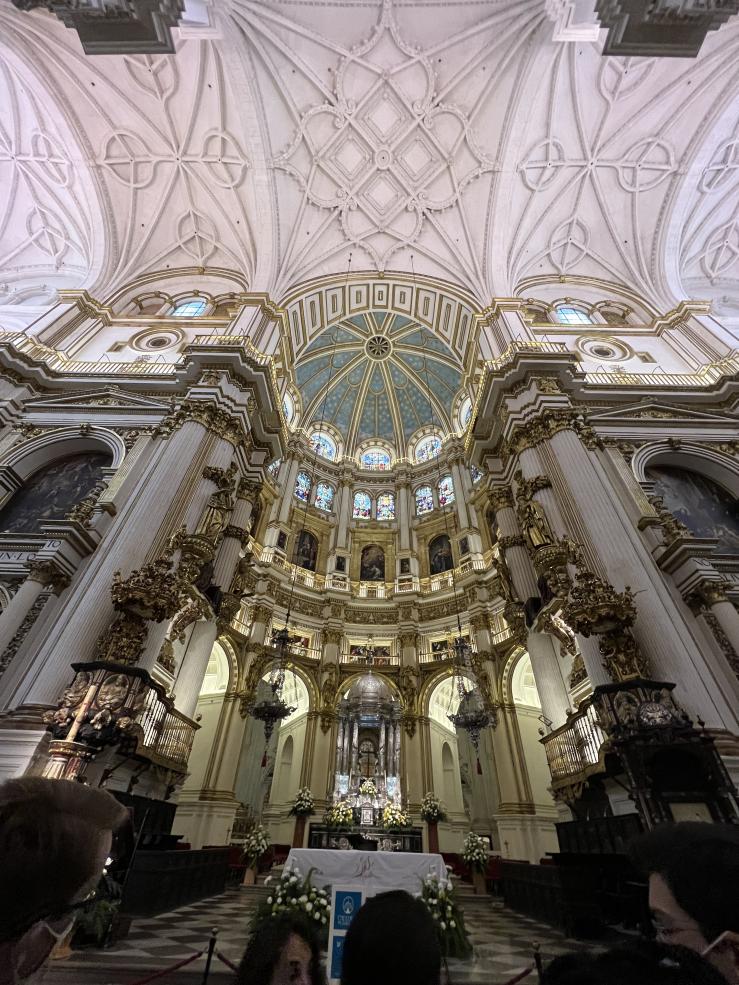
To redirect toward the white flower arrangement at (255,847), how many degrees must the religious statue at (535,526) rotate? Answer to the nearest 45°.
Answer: approximately 45° to its right

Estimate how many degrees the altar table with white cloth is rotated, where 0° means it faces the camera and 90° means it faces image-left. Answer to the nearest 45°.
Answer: approximately 0°

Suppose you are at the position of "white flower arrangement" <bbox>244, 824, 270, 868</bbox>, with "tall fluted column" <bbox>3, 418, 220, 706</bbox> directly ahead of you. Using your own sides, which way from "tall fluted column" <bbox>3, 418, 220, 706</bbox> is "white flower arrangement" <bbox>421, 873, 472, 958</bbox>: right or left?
left

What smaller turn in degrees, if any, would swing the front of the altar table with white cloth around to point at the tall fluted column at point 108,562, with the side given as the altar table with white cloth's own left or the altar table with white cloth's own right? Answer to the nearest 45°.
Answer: approximately 90° to the altar table with white cloth's own right

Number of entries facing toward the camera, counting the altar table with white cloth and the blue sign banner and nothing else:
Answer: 2

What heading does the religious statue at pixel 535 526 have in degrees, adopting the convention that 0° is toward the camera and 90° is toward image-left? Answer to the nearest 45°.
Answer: approximately 45°
